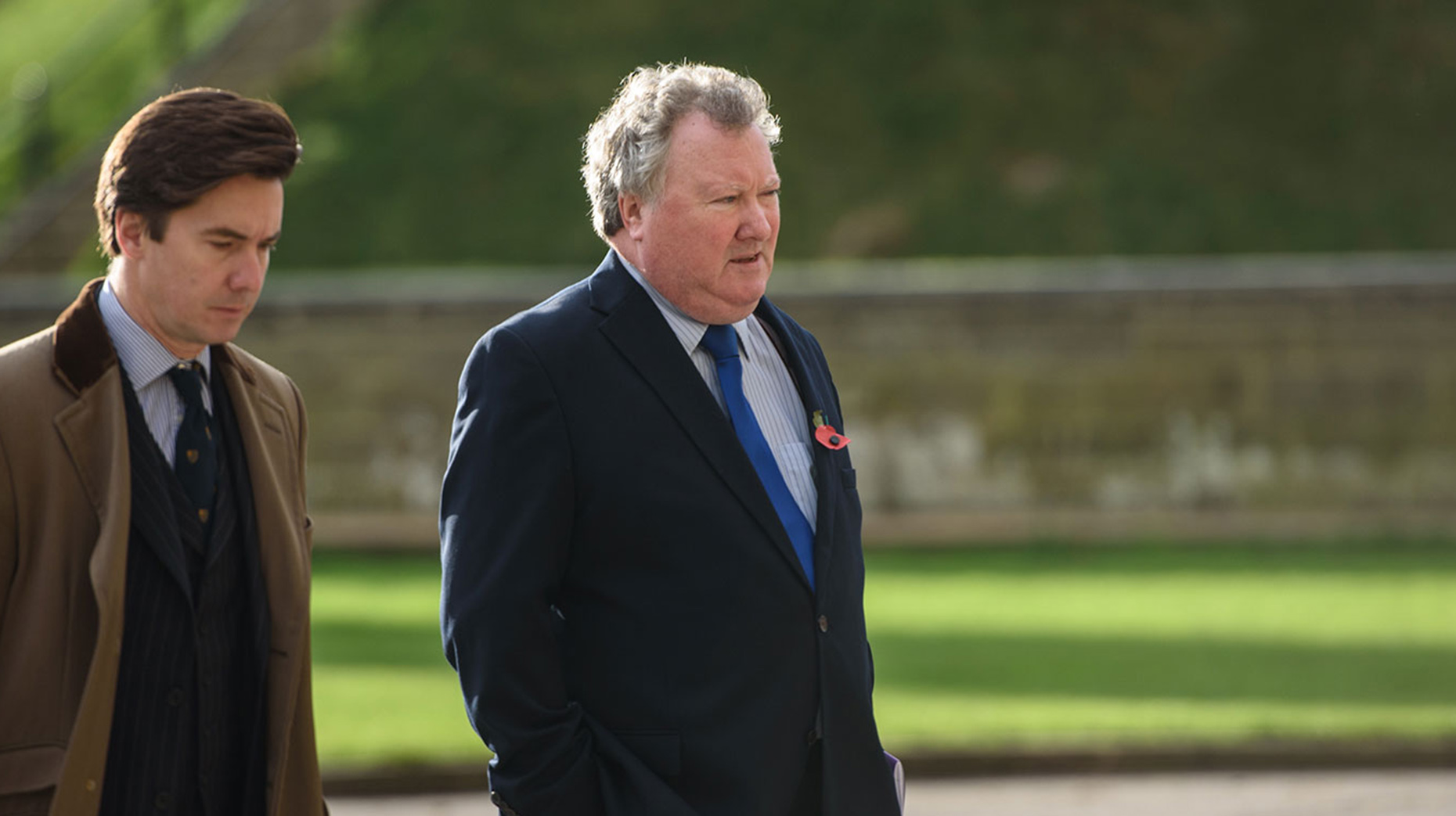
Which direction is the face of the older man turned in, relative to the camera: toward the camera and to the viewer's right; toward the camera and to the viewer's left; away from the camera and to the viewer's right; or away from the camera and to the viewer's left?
toward the camera and to the viewer's right
